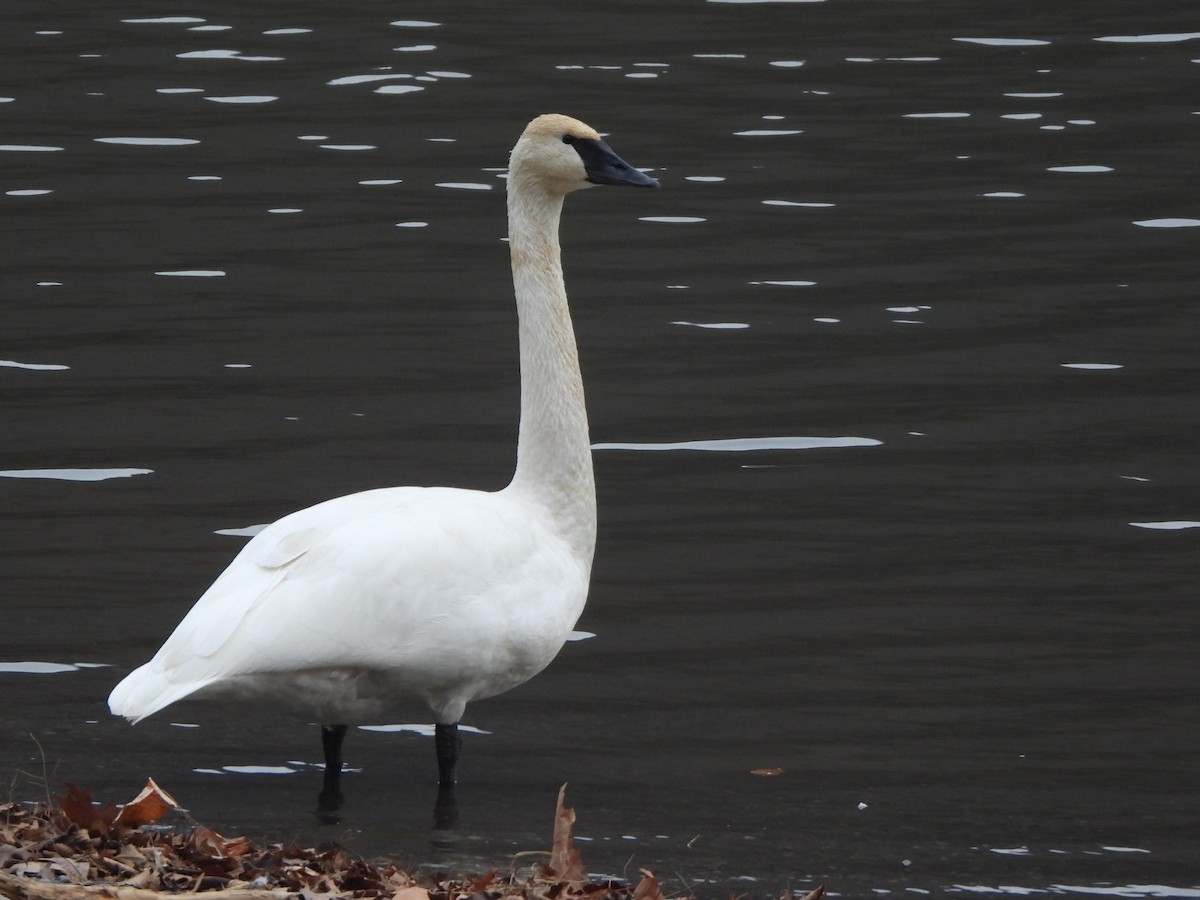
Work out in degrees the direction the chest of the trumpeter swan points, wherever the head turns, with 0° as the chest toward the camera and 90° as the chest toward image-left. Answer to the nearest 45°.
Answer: approximately 270°

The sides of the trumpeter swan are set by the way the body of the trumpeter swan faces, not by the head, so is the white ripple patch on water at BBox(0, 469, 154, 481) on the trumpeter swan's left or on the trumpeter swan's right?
on the trumpeter swan's left

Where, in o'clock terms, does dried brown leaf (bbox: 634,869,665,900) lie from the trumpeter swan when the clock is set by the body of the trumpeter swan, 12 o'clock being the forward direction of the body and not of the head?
The dried brown leaf is roughly at 2 o'clock from the trumpeter swan.

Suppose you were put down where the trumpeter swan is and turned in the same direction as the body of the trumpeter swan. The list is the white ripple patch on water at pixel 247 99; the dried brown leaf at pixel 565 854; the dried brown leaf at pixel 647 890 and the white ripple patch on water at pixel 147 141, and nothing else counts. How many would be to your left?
2

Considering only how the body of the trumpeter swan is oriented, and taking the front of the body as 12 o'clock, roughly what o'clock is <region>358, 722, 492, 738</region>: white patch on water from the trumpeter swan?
The white patch on water is roughly at 9 o'clock from the trumpeter swan.

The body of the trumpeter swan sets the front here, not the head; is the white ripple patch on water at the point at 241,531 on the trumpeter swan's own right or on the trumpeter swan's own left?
on the trumpeter swan's own left

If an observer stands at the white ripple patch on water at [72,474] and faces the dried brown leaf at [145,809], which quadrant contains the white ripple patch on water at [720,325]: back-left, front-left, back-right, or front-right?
back-left

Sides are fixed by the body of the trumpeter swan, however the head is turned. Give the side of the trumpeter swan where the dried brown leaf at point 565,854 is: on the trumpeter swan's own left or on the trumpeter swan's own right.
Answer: on the trumpeter swan's own right

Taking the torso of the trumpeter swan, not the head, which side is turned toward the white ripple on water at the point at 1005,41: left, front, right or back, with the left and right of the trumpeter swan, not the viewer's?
left

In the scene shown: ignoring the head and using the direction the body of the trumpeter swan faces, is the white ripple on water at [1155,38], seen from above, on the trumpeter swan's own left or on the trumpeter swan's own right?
on the trumpeter swan's own left

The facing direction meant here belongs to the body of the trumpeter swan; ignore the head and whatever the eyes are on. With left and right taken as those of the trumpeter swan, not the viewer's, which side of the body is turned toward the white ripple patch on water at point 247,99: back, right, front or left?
left

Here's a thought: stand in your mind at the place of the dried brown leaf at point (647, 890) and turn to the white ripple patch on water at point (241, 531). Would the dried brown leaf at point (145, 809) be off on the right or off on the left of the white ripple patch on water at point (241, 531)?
left
